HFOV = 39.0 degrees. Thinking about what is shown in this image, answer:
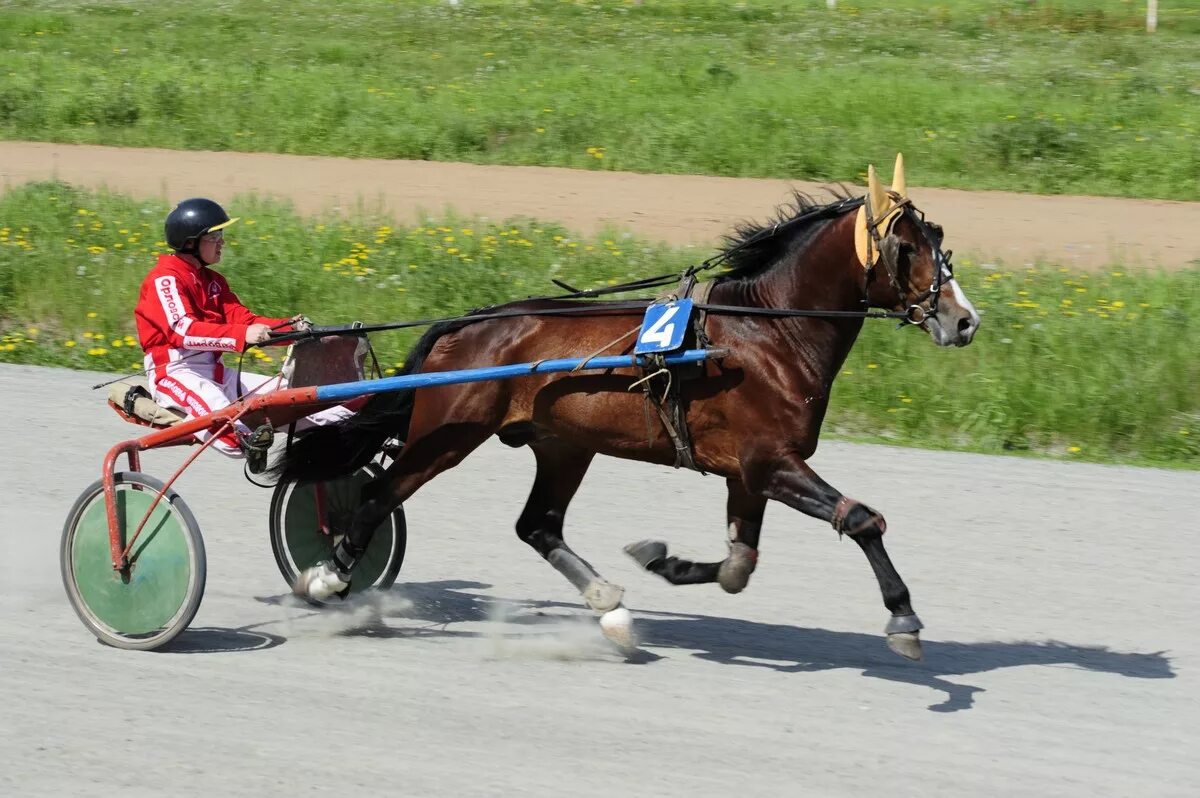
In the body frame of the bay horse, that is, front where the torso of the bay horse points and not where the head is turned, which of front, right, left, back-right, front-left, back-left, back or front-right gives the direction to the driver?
back

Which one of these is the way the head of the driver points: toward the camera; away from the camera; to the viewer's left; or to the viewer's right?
to the viewer's right

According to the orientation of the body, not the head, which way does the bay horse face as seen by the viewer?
to the viewer's right
